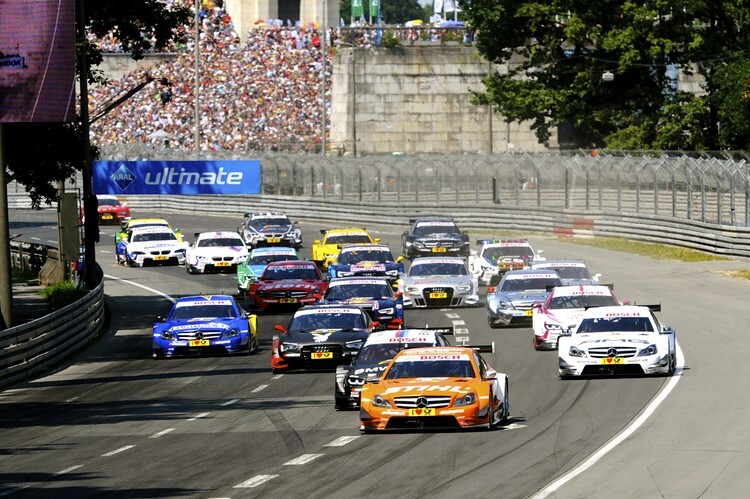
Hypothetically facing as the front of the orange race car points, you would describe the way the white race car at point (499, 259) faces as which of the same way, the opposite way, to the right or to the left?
the same way

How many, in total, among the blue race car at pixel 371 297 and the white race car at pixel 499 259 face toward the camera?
2

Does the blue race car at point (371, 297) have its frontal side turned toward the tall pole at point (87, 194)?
no

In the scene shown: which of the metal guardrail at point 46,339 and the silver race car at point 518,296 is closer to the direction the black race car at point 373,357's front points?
the metal guardrail

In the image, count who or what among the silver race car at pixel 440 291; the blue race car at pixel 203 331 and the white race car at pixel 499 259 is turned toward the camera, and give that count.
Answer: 3

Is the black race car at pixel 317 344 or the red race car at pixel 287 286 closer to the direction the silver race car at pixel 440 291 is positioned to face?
the black race car

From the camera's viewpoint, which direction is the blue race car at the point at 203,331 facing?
toward the camera

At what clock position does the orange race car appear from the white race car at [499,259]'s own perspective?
The orange race car is roughly at 12 o'clock from the white race car.

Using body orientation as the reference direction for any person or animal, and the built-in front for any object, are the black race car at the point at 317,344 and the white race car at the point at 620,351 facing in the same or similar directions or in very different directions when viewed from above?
same or similar directions

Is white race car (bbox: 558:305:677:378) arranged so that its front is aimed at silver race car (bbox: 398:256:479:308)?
no

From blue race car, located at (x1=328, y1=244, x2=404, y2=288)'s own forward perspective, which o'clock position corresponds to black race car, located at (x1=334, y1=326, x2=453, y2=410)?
The black race car is roughly at 12 o'clock from the blue race car.

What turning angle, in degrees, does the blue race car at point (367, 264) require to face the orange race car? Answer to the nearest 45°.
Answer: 0° — it already faces it

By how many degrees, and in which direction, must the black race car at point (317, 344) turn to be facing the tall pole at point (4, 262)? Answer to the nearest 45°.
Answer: approximately 135° to its right

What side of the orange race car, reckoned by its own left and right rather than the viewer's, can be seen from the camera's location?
front

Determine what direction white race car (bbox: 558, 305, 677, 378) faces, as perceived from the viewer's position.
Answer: facing the viewer

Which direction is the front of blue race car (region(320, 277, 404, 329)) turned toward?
toward the camera

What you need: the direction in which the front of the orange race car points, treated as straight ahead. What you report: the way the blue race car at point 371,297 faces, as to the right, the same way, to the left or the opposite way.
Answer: the same way

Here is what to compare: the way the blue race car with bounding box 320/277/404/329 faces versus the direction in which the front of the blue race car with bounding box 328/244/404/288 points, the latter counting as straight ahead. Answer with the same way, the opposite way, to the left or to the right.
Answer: the same way
